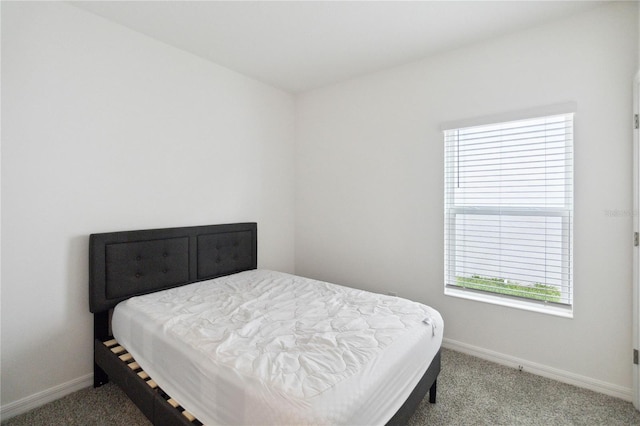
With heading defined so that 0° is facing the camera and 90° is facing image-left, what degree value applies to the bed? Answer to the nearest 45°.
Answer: approximately 315°

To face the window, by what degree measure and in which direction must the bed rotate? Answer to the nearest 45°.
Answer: approximately 45° to its left
